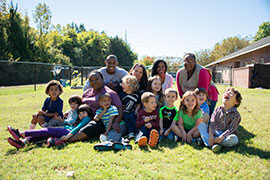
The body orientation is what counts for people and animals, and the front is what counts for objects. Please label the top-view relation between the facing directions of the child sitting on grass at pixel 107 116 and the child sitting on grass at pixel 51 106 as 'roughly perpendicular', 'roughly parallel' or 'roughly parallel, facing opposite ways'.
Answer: roughly parallel

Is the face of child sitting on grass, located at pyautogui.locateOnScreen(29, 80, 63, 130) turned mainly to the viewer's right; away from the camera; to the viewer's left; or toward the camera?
toward the camera

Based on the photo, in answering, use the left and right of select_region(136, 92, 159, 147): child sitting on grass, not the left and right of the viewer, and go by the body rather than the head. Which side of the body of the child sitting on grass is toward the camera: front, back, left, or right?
front

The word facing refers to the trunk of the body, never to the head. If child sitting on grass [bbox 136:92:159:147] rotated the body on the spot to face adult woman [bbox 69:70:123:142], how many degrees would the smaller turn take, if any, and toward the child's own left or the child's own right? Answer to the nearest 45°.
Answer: approximately 90° to the child's own right

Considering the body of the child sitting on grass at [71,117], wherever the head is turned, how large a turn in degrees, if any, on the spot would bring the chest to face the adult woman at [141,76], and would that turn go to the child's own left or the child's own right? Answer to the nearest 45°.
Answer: approximately 135° to the child's own left

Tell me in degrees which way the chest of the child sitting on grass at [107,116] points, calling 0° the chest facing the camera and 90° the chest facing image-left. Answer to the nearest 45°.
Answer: approximately 45°

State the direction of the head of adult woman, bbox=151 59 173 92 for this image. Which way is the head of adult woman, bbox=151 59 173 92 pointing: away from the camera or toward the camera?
toward the camera

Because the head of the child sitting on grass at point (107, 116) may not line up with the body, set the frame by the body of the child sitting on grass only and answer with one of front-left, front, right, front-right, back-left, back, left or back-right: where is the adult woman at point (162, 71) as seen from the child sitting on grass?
back

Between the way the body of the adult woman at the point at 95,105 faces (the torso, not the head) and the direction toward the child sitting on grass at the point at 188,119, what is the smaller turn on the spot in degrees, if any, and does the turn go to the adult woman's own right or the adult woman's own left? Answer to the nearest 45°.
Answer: approximately 135° to the adult woman's own left

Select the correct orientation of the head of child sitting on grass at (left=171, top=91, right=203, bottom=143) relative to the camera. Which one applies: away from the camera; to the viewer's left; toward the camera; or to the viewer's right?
toward the camera

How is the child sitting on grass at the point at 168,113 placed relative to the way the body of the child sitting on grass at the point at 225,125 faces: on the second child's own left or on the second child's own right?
on the second child's own right

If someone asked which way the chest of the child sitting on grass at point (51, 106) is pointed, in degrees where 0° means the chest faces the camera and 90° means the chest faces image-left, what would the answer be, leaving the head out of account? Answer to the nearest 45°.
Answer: approximately 45°

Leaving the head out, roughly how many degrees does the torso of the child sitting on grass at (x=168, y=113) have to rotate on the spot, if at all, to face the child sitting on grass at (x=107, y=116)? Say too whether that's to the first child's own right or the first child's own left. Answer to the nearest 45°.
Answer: approximately 90° to the first child's own right

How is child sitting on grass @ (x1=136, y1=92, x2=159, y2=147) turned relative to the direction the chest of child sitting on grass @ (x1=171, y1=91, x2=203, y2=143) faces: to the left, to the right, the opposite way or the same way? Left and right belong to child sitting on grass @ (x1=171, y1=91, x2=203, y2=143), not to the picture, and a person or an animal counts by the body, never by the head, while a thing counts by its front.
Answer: the same way

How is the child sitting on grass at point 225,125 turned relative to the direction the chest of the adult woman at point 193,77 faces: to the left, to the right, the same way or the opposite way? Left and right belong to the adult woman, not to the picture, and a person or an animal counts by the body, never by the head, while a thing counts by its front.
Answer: the same way

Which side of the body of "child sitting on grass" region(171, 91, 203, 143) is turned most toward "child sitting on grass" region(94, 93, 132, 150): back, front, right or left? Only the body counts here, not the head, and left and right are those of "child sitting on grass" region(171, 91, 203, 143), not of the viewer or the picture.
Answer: right
